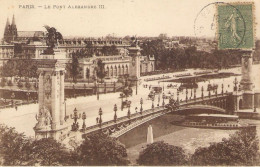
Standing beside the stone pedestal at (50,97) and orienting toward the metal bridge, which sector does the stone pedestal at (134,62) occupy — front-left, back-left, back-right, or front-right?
front-left

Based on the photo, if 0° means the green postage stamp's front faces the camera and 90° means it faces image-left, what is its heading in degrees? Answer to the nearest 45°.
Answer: approximately 0°

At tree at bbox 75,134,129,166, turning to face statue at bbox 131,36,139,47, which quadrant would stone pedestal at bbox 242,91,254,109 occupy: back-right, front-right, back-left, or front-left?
front-right
